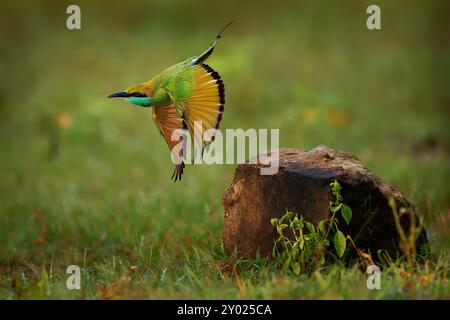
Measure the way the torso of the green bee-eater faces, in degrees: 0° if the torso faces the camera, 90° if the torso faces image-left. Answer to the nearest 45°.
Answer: approximately 90°

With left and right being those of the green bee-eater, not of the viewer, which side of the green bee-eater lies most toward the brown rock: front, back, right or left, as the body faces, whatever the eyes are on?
back
